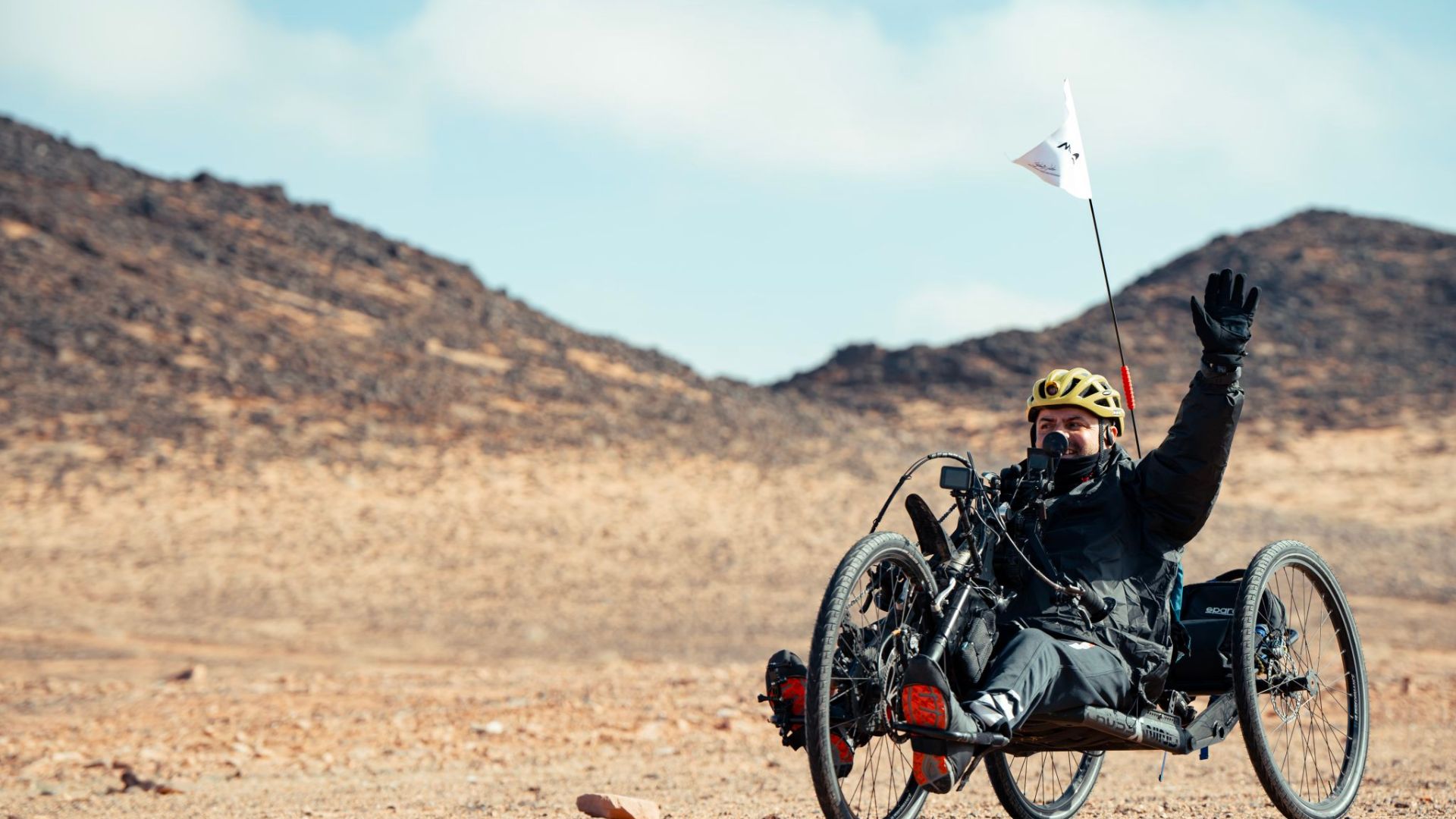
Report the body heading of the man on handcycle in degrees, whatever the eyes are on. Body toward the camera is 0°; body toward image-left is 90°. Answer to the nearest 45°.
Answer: approximately 45°

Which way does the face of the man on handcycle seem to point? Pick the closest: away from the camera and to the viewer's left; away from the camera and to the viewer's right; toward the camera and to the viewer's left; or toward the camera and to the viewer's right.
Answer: toward the camera and to the viewer's left

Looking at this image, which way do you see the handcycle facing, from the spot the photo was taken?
facing the viewer and to the left of the viewer

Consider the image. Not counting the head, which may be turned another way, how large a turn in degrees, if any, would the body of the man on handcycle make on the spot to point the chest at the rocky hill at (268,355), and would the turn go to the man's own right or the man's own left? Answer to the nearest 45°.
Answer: approximately 90° to the man's own right

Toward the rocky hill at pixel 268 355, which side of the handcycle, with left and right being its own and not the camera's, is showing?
right
